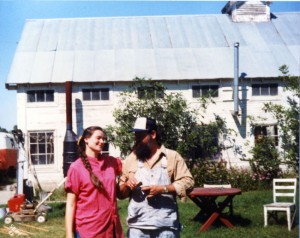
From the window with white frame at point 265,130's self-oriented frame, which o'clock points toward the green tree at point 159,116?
The green tree is roughly at 2 o'clock from the window with white frame.

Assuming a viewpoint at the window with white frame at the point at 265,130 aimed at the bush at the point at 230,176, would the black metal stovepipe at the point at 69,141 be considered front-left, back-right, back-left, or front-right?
front-right

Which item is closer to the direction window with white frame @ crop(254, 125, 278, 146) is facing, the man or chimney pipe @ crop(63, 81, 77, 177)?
the man

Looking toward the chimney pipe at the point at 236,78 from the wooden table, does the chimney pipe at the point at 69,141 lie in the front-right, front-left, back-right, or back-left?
front-left

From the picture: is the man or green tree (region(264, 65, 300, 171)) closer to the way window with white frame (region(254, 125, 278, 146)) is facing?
the man

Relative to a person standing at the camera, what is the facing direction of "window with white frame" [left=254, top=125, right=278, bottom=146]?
facing the viewer

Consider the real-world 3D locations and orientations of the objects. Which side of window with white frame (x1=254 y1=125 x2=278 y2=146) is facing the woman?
front

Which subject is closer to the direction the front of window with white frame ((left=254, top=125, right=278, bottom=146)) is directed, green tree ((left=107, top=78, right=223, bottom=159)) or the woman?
the woman

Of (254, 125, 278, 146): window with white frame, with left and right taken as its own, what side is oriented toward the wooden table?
front

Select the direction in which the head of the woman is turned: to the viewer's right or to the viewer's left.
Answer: to the viewer's right

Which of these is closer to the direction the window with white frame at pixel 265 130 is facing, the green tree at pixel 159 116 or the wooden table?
the wooden table

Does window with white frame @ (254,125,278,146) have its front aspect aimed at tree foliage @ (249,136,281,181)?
yes

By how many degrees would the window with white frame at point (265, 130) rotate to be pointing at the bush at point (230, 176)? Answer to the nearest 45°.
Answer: approximately 45° to its right

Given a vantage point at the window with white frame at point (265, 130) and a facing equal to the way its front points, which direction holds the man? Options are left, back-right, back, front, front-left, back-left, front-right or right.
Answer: front
